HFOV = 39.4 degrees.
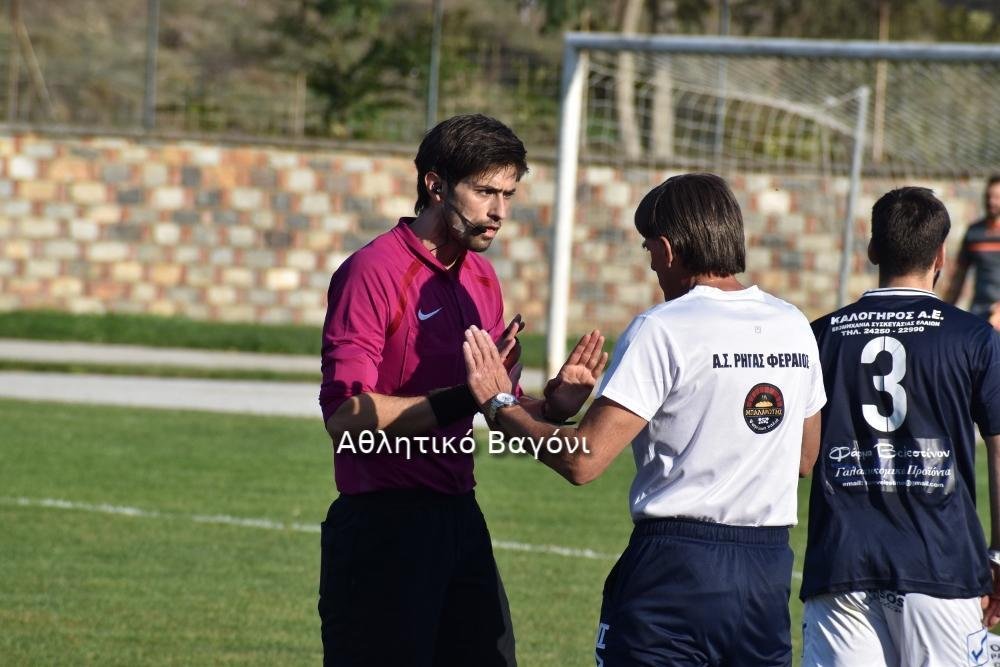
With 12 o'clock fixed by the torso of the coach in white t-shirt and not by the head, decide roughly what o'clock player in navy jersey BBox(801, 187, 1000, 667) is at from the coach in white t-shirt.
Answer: The player in navy jersey is roughly at 3 o'clock from the coach in white t-shirt.

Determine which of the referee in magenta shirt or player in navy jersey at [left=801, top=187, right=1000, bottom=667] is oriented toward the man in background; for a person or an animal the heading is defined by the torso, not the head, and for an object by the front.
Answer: the player in navy jersey

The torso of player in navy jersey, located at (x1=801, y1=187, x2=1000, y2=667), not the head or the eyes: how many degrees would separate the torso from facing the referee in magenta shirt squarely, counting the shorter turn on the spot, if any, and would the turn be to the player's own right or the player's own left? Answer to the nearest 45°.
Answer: approximately 135° to the player's own left

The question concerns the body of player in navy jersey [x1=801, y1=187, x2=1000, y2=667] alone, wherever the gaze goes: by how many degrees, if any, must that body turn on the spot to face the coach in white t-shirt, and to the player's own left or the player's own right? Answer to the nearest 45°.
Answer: approximately 135° to the player's own left

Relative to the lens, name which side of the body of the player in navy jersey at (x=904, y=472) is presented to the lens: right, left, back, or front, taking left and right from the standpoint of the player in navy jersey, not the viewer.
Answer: back

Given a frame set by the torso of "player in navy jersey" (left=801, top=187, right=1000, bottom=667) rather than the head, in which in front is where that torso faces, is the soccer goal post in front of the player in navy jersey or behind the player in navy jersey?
in front

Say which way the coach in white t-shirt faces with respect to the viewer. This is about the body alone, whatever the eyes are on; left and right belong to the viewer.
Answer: facing away from the viewer and to the left of the viewer

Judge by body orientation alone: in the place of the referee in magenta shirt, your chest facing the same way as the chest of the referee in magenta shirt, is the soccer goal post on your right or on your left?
on your left

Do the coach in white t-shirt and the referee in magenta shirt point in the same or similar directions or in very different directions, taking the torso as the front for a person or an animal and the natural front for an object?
very different directions

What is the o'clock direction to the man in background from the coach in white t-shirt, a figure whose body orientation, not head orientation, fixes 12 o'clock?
The man in background is roughly at 2 o'clock from the coach in white t-shirt.

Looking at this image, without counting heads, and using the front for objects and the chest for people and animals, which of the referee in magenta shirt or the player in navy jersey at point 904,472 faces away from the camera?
the player in navy jersey

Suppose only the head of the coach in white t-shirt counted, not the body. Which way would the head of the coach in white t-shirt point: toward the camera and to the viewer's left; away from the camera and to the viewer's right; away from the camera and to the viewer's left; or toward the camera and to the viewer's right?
away from the camera and to the viewer's left

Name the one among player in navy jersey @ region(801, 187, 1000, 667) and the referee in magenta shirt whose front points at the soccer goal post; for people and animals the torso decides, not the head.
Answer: the player in navy jersey

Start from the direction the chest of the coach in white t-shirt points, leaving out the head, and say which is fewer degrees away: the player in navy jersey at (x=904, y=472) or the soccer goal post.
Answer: the soccer goal post

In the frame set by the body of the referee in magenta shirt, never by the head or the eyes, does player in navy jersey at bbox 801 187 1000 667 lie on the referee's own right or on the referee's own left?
on the referee's own left

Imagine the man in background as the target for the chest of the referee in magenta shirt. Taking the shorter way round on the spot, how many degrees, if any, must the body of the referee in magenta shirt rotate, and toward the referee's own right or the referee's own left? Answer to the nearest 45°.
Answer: approximately 90° to the referee's own left

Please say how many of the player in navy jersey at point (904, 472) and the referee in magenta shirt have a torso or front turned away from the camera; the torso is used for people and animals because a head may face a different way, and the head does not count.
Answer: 1
